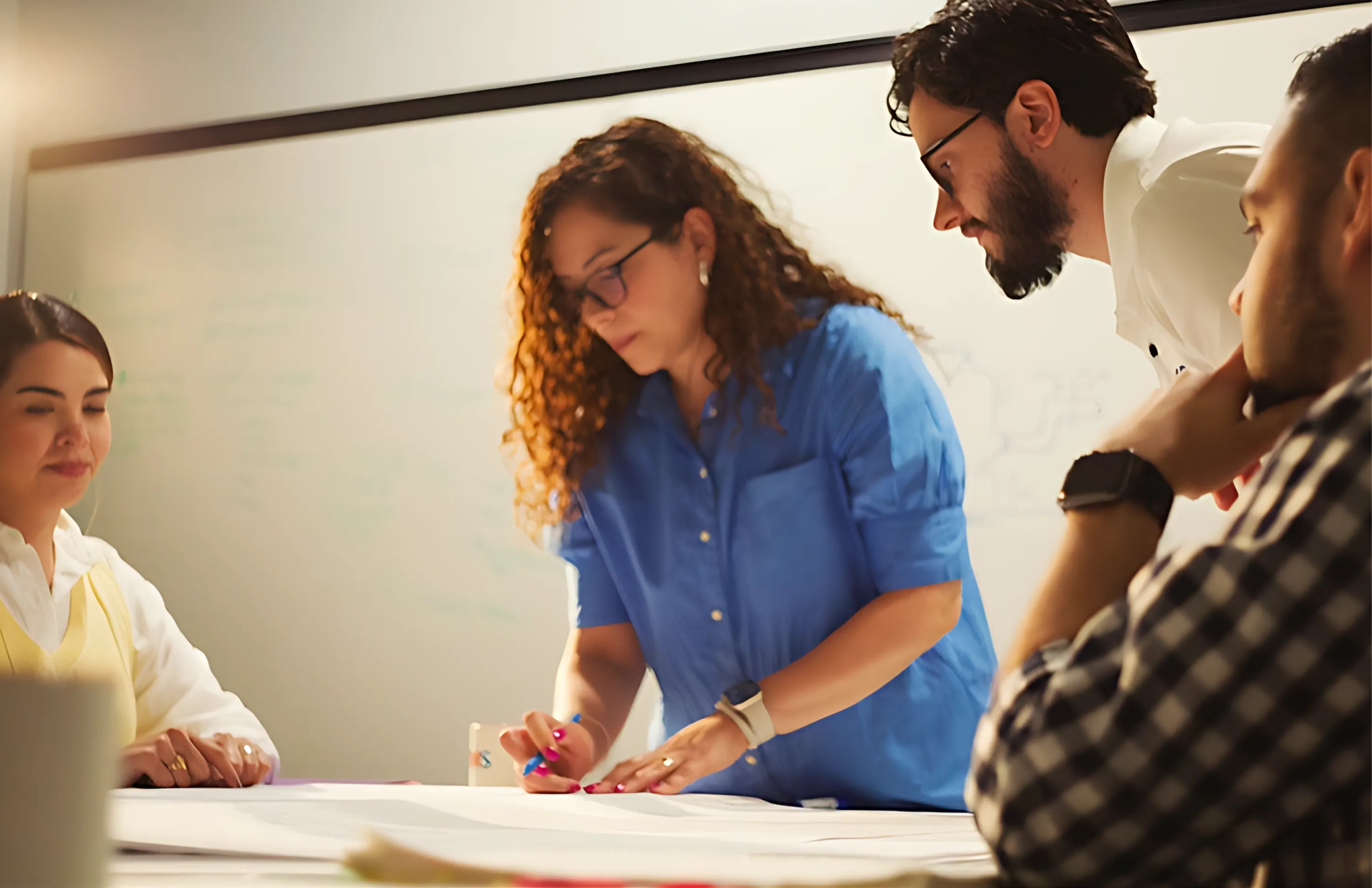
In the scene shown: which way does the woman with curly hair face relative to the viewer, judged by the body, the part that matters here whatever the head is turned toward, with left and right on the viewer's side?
facing the viewer and to the left of the viewer

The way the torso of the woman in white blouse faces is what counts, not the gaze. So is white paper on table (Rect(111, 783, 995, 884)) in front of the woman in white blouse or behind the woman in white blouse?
in front

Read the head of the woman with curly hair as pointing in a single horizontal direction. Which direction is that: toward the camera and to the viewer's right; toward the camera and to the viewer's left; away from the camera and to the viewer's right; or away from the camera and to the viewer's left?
toward the camera and to the viewer's left

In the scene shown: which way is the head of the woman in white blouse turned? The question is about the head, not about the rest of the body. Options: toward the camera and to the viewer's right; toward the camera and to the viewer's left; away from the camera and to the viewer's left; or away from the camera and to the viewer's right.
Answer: toward the camera and to the viewer's right

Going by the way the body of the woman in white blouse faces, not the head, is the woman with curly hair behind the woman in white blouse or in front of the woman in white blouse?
in front

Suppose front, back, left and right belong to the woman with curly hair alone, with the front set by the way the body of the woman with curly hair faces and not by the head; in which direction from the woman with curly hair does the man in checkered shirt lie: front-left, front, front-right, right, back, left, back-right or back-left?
front-left

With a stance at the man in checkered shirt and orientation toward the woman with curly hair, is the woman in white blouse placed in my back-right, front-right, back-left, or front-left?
front-left

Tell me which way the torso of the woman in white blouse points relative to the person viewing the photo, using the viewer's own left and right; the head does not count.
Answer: facing the viewer and to the right of the viewer

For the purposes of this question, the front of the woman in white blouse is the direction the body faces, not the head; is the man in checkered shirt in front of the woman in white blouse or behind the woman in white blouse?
in front
